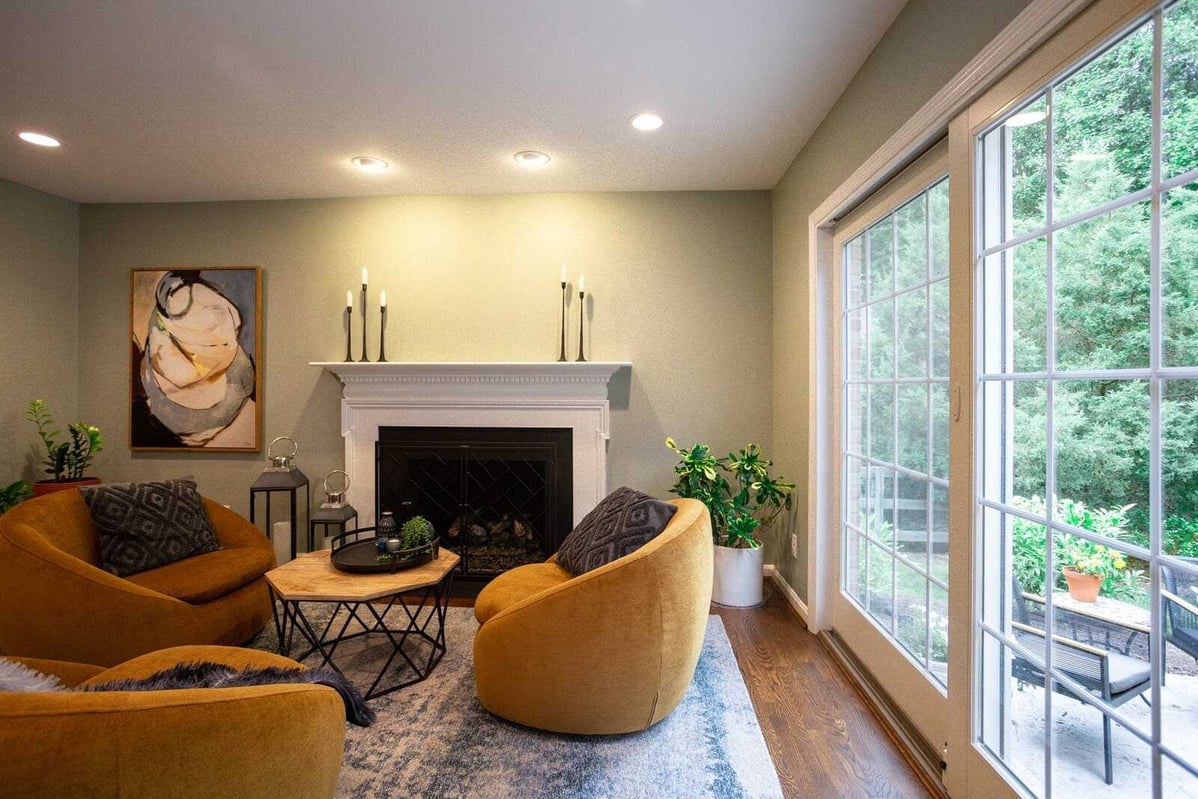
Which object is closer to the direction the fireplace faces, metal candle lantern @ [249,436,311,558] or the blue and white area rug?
the blue and white area rug

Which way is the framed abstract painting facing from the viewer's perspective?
toward the camera

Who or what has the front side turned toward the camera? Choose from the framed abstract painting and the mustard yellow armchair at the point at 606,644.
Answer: the framed abstract painting

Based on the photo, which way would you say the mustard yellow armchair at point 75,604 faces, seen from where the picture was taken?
facing the viewer and to the right of the viewer

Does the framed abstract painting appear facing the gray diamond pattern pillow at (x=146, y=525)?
yes

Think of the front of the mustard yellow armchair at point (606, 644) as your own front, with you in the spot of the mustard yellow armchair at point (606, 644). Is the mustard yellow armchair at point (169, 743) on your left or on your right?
on your left

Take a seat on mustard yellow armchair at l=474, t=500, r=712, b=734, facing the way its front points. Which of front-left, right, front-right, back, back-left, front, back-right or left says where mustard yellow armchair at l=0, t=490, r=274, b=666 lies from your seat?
front-left

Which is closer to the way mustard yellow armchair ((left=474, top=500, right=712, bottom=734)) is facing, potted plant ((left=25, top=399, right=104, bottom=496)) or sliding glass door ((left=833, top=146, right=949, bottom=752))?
the potted plant

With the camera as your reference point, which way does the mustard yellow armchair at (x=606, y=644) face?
facing away from the viewer and to the left of the viewer

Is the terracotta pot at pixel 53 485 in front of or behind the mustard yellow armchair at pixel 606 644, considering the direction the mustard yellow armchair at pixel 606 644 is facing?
in front

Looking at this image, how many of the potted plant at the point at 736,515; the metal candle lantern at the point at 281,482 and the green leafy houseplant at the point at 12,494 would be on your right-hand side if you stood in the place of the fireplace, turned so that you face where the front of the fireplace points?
2

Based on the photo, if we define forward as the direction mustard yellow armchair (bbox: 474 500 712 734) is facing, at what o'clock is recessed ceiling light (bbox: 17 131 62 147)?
The recessed ceiling light is roughly at 11 o'clock from the mustard yellow armchair.

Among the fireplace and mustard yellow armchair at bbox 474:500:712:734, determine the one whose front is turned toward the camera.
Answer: the fireplace

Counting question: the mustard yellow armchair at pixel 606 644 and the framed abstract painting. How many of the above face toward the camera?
1

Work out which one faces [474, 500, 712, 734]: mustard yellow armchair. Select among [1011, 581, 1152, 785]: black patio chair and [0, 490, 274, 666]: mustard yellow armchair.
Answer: [0, 490, 274, 666]: mustard yellow armchair

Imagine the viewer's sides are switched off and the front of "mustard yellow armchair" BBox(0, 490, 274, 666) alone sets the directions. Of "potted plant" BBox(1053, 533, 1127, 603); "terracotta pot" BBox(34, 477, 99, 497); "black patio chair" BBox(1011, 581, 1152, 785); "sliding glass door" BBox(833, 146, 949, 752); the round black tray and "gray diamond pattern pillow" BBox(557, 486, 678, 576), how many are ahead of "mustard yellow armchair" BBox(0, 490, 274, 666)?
5

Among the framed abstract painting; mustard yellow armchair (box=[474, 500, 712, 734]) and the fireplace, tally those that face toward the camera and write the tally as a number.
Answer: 2
